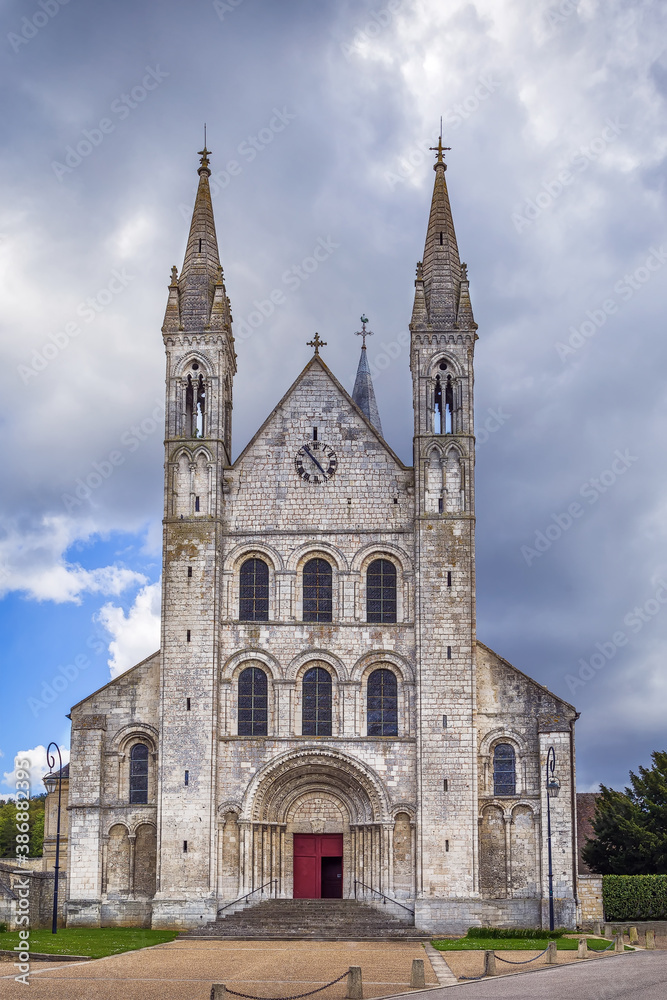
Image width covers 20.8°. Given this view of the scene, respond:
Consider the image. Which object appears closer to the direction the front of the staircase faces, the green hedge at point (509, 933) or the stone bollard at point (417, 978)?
the stone bollard

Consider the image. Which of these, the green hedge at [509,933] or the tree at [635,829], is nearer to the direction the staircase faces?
the green hedge

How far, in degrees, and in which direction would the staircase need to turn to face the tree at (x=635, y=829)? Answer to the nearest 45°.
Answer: approximately 135° to its left

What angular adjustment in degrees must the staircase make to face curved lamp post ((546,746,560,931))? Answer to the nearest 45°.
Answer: approximately 90° to its left

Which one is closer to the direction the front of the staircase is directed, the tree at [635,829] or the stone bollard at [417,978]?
the stone bollard

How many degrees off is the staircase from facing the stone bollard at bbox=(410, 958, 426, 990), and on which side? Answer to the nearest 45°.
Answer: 0° — it already faces it

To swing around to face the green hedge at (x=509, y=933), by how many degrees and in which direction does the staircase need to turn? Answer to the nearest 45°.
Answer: approximately 90° to its left

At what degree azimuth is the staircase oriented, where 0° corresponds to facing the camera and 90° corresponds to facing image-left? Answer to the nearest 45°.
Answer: approximately 0°

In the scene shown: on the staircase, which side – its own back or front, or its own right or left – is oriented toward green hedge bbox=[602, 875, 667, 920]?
left
